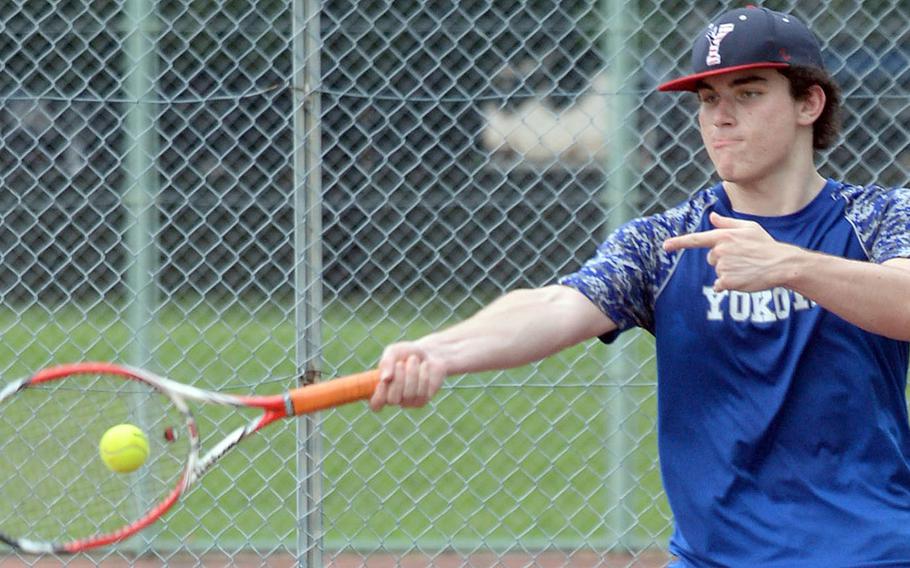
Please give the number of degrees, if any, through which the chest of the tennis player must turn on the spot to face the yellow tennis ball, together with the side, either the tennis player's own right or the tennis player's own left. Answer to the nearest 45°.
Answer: approximately 90° to the tennis player's own right

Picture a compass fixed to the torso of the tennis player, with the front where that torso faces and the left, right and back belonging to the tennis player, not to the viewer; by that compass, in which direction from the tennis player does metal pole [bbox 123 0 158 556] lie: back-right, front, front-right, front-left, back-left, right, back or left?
back-right

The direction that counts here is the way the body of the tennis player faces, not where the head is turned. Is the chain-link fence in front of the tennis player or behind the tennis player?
behind

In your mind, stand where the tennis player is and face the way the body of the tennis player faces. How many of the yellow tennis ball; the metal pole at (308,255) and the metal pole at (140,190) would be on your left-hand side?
0

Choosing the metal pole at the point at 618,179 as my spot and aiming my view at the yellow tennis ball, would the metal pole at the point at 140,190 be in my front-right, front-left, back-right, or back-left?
front-right

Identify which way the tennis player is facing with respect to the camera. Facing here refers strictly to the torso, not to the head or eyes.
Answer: toward the camera

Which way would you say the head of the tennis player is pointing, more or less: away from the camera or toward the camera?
toward the camera

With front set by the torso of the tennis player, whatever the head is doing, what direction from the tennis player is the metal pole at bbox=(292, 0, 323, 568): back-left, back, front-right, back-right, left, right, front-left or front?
back-right

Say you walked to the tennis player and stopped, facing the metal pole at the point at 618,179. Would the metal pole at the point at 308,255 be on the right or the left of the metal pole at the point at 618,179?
left

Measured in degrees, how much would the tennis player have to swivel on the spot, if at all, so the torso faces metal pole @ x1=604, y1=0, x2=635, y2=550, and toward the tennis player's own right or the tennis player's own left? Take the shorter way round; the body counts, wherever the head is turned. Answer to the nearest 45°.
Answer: approximately 180°

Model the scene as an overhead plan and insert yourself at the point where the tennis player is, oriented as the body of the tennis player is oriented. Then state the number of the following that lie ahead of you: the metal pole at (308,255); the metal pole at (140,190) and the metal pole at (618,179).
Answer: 0
